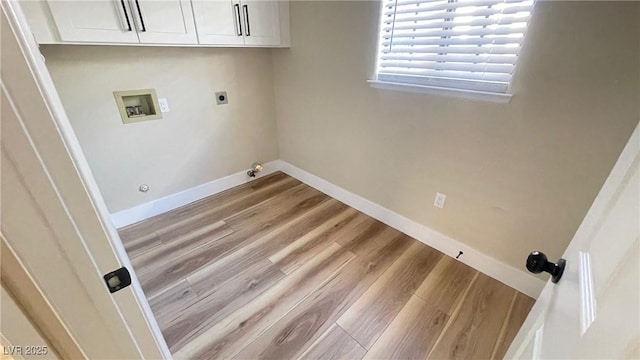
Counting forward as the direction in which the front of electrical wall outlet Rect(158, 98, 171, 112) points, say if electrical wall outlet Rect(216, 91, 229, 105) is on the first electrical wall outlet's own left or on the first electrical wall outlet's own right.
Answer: on the first electrical wall outlet's own left

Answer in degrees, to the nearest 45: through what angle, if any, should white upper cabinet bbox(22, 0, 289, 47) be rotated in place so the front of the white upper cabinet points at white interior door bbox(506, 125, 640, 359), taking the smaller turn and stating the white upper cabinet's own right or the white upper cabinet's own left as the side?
0° — it already faces it

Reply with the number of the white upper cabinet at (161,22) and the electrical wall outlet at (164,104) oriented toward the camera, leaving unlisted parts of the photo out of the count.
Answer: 2

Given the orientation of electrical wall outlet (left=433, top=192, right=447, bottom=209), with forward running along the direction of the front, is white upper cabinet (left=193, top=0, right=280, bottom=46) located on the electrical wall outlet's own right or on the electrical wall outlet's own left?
on the electrical wall outlet's own right

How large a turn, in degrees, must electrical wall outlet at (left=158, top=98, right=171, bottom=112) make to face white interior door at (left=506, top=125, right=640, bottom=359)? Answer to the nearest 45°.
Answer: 0° — it already faces it

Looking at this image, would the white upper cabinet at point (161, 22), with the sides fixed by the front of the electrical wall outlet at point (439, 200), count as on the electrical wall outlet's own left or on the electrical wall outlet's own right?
on the electrical wall outlet's own right

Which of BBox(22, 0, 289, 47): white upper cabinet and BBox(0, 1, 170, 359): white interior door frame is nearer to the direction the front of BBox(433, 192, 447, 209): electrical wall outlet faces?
the white interior door frame

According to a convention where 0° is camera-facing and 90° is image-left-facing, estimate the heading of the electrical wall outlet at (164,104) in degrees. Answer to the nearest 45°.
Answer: approximately 0°
